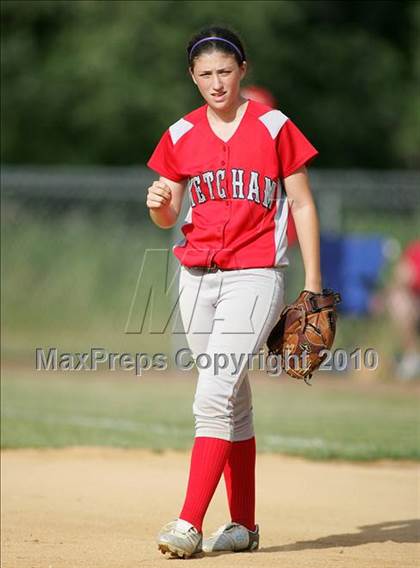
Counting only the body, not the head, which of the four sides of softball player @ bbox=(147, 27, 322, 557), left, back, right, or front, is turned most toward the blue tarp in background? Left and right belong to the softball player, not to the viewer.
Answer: back

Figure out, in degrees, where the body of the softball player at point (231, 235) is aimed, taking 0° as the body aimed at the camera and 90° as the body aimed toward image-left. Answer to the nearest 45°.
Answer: approximately 0°
